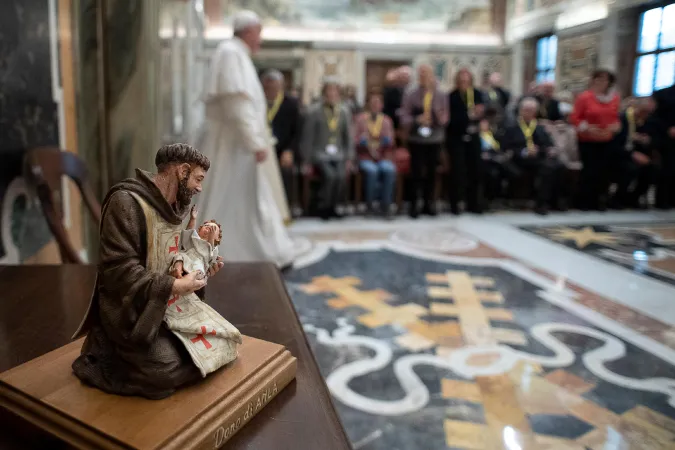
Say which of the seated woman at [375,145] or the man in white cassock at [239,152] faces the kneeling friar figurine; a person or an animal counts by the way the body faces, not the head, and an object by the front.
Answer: the seated woman

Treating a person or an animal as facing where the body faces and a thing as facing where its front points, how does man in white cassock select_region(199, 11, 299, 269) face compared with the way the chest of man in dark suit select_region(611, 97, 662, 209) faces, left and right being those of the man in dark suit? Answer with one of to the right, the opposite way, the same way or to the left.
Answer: to the left

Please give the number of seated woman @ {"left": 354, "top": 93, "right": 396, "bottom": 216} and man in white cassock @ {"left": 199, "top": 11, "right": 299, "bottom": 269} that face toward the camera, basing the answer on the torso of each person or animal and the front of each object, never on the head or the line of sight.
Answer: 1

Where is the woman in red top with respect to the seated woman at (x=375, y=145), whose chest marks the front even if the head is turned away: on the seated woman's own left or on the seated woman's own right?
on the seated woman's own left

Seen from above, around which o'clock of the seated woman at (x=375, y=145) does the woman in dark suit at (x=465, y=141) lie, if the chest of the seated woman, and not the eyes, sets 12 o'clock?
The woman in dark suit is roughly at 9 o'clock from the seated woman.

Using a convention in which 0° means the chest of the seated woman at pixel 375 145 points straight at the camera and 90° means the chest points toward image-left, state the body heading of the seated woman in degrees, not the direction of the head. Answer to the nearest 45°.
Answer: approximately 0°

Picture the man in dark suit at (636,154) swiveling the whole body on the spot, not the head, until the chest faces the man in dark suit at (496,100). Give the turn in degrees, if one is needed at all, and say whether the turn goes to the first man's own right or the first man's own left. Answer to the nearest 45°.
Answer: approximately 45° to the first man's own right
